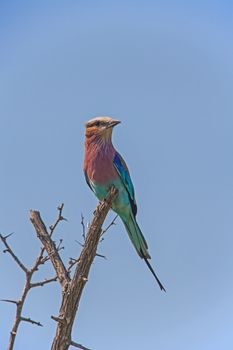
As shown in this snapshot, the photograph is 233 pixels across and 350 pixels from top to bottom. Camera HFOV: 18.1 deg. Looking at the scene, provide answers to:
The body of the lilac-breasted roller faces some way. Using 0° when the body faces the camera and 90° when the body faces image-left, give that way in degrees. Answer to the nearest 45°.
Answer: approximately 45°

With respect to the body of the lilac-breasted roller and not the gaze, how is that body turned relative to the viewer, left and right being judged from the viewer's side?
facing the viewer and to the left of the viewer
